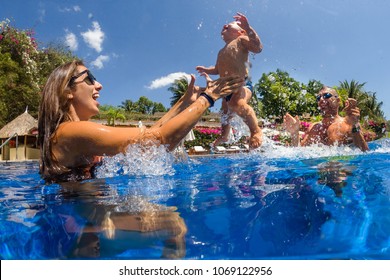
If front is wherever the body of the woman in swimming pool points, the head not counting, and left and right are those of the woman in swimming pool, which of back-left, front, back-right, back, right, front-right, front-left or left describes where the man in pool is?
front-left

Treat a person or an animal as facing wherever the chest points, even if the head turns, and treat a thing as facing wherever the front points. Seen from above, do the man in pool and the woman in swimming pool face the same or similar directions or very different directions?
very different directions

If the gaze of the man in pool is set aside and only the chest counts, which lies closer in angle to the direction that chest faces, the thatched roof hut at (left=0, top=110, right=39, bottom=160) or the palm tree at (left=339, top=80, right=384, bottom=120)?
the thatched roof hut

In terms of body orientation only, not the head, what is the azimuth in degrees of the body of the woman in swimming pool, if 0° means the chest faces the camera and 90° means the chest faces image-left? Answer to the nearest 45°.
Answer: approximately 270°

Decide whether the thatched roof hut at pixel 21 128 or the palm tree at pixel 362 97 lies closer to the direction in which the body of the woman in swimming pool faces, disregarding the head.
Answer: the palm tree

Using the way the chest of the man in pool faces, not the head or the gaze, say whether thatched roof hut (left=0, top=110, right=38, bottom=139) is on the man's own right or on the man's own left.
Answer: on the man's own right

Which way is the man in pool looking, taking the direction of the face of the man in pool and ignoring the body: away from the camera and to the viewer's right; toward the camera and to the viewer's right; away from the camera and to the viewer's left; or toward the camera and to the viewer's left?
toward the camera and to the viewer's left

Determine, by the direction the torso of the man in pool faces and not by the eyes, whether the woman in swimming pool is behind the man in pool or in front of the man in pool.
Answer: in front

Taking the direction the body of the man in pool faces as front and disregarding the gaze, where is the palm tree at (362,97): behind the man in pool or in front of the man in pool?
behind

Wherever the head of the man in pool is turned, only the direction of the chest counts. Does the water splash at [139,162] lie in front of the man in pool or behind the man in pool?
in front

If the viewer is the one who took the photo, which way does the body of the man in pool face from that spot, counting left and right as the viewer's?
facing the viewer and to the left of the viewer

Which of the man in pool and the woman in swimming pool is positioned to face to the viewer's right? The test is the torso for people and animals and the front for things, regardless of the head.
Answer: the woman in swimming pool

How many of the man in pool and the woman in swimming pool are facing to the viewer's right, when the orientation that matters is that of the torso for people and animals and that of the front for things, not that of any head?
1

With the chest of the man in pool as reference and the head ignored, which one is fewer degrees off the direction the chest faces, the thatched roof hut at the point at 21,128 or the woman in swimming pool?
the woman in swimming pool
